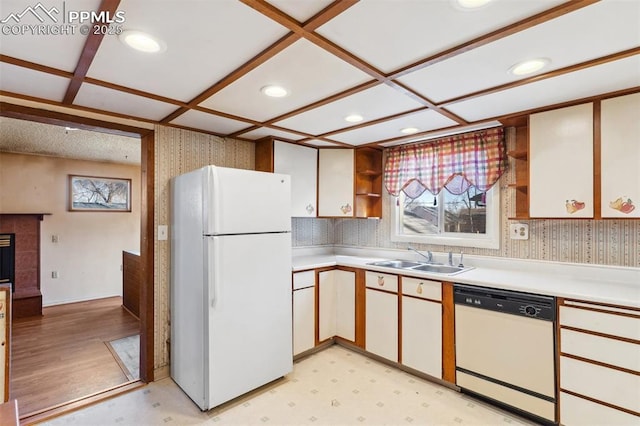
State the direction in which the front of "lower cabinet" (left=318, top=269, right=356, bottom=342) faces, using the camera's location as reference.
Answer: facing the viewer

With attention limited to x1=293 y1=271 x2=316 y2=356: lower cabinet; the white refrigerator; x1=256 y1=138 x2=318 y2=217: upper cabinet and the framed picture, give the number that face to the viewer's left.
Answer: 0

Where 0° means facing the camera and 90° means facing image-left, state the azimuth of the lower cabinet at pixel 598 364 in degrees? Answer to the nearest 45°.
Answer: approximately 45°

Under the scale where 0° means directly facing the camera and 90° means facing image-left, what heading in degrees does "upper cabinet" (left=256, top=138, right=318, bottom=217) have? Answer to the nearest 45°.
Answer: approximately 315°

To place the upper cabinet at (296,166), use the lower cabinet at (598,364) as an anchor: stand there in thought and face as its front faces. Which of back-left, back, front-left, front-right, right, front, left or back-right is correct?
front-right

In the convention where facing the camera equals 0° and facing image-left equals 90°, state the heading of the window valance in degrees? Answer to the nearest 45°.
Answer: approximately 45°

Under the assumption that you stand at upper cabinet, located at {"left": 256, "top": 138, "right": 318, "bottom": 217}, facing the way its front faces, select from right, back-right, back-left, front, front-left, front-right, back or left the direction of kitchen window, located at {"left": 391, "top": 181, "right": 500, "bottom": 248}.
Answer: front-left

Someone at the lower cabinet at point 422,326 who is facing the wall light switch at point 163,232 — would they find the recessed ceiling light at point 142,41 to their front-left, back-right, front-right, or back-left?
front-left

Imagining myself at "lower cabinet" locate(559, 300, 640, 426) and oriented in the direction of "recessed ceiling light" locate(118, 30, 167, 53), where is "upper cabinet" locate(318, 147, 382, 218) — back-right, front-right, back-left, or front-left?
front-right

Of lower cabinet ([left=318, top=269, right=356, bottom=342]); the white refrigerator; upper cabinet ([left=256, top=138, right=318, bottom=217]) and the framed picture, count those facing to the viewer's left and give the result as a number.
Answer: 0

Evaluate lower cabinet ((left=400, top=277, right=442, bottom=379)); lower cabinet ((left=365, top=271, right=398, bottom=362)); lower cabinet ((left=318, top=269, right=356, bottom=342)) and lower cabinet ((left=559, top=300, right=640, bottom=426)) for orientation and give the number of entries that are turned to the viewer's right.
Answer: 0

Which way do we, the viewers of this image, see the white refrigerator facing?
facing the viewer and to the right of the viewer

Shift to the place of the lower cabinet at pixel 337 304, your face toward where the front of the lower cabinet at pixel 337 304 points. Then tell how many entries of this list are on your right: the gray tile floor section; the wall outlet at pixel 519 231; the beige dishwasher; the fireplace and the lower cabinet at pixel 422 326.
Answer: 2
